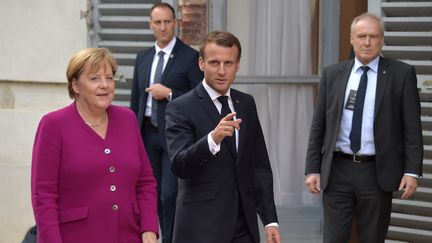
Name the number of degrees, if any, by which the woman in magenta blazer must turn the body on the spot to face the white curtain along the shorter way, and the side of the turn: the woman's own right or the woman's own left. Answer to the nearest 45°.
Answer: approximately 90° to the woman's own left

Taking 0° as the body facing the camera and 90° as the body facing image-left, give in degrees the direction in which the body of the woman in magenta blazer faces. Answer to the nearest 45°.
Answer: approximately 315°

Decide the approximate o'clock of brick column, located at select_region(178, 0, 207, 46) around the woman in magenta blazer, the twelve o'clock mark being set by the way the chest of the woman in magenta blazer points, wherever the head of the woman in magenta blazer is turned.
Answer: The brick column is roughly at 8 o'clock from the woman in magenta blazer.

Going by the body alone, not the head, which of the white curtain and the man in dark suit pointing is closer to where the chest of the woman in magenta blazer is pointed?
the man in dark suit pointing

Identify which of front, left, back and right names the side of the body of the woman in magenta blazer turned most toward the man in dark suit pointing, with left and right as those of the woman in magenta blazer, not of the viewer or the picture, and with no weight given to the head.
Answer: left

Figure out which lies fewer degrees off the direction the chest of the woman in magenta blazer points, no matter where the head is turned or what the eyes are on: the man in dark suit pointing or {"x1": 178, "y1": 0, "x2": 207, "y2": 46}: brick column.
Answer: the man in dark suit pointing
